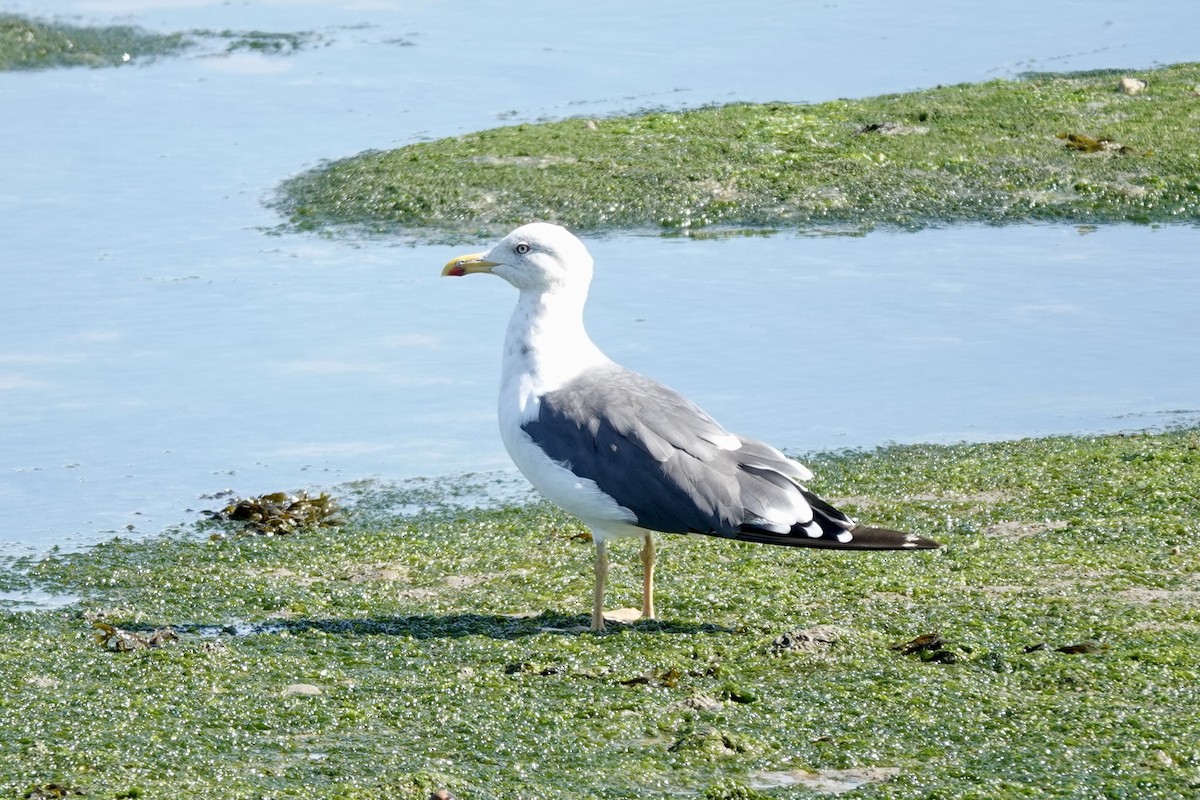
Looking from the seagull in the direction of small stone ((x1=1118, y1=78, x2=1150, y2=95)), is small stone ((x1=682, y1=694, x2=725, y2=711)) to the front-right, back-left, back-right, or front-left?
back-right

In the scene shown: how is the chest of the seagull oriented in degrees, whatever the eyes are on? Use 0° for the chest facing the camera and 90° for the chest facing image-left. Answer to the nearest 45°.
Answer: approximately 90°

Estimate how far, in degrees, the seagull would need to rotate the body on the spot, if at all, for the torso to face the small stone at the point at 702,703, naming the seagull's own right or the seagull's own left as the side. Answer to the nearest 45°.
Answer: approximately 90° to the seagull's own left

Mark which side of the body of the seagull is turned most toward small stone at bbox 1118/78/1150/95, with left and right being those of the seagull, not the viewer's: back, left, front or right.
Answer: right
